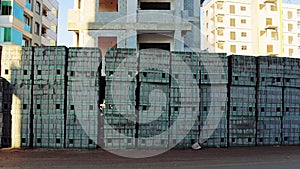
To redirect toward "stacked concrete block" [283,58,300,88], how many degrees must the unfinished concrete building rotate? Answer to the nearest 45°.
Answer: approximately 45° to its left

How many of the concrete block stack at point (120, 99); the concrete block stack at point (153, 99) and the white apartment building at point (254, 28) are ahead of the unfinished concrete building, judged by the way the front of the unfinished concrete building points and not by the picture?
2

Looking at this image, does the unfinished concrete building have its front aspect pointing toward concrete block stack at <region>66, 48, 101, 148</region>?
yes

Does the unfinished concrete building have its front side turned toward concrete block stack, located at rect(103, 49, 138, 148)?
yes

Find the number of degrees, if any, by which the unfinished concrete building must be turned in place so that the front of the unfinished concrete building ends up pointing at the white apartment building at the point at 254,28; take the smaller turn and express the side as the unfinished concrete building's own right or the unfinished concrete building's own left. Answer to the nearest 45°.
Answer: approximately 135° to the unfinished concrete building's own left

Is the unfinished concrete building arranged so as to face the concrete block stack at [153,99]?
yes

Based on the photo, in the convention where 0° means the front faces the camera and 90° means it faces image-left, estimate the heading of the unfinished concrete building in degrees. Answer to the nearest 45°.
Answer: approximately 0°

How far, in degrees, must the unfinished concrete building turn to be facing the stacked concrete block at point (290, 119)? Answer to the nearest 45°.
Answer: approximately 45° to its left

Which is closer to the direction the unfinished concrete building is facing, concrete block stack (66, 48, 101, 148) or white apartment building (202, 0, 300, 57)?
the concrete block stack

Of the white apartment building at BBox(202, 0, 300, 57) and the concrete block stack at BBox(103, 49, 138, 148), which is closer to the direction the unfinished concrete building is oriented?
the concrete block stack
